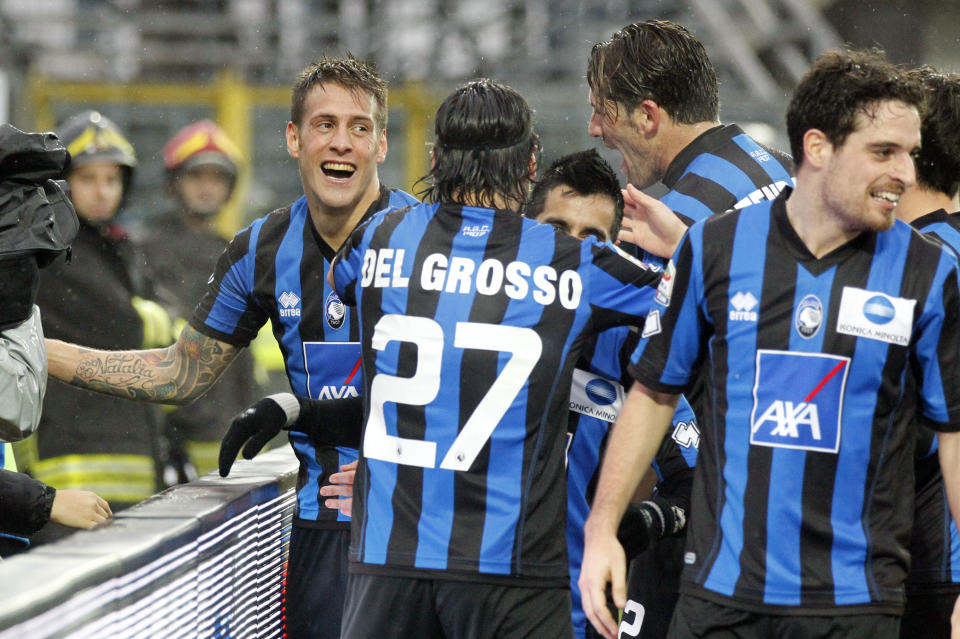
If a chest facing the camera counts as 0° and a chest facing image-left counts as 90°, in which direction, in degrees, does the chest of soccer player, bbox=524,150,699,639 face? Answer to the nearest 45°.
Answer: approximately 0°

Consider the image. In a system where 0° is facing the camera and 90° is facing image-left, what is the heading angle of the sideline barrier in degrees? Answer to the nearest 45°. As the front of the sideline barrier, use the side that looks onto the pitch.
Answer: approximately 315°

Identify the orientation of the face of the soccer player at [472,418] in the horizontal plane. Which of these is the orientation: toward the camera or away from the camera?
away from the camera

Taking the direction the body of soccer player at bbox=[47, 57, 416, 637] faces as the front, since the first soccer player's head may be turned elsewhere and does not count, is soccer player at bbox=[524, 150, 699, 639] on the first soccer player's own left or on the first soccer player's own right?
on the first soccer player's own left

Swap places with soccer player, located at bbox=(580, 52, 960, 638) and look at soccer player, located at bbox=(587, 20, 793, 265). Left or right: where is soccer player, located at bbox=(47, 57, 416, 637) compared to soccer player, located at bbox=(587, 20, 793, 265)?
left

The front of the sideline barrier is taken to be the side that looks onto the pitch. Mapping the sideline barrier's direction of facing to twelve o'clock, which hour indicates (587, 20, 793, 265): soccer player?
The soccer player is roughly at 10 o'clock from the sideline barrier.

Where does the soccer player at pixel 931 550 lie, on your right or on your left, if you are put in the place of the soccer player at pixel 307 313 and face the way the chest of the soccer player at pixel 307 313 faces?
on your left

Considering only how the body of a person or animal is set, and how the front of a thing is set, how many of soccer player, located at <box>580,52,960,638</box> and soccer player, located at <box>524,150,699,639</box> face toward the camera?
2

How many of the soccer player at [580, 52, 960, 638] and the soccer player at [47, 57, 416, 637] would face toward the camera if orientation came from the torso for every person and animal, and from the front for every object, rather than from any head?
2

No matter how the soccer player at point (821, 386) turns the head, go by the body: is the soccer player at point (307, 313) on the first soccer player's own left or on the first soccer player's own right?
on the first soccer player's own right

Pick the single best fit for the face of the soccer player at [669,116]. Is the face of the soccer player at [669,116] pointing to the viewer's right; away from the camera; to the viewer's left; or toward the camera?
to the viewer's left
